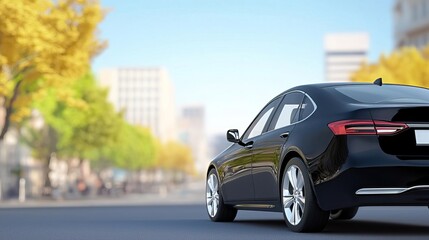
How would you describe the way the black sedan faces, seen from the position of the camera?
facing away from the viewer and to the left of the viewer

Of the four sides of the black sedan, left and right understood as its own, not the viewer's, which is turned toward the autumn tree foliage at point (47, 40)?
front
